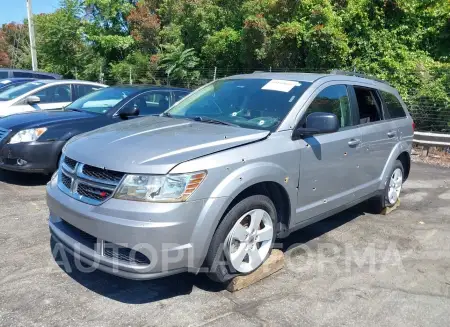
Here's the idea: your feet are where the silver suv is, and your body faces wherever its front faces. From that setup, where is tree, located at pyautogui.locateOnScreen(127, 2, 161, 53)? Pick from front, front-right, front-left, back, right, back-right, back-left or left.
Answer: back-right

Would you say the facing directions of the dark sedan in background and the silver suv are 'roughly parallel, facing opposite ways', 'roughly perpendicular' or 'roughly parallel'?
roughly parallel

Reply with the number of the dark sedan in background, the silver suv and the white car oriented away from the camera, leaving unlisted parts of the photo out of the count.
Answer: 0

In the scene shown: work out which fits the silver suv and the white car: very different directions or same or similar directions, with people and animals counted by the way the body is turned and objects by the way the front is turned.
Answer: same or similar directions

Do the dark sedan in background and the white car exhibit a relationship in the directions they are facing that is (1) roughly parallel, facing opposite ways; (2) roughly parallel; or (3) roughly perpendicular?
roughly parallel

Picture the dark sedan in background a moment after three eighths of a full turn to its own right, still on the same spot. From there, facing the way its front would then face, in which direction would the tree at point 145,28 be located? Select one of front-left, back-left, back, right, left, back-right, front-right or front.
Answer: front

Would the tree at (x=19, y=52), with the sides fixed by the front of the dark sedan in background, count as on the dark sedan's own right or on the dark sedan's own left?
on the dark sedan's own right

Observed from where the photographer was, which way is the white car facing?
facing the viewer and to the left of the viewer

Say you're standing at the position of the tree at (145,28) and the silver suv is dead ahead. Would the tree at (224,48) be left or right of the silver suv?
left

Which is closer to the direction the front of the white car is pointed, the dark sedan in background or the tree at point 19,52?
the dark sedan in background

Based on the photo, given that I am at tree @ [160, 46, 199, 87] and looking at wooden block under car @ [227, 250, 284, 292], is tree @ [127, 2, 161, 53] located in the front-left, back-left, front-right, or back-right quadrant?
back-right

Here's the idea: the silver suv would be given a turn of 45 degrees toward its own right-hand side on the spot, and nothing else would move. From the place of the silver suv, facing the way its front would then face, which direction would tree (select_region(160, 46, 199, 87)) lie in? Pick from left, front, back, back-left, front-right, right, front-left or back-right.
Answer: right

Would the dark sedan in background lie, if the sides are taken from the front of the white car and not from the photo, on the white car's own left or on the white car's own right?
on the white car's own left

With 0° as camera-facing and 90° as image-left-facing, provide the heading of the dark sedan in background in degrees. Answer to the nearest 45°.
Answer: approximately 45°

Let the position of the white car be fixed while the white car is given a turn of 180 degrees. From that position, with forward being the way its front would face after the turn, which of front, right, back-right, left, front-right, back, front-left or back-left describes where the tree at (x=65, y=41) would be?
front-left

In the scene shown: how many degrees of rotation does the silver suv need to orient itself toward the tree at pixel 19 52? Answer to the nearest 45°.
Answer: approximately 90° to its right

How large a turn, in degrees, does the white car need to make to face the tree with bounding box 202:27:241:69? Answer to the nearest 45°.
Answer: approximately 180°

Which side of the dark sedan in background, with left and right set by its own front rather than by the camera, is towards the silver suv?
left
